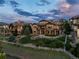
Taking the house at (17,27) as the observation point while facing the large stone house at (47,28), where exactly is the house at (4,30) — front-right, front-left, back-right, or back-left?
back-right

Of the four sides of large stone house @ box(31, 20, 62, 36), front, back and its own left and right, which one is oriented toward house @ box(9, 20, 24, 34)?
right

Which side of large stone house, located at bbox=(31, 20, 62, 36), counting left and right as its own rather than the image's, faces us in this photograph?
front

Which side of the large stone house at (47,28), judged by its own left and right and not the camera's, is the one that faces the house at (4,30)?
right

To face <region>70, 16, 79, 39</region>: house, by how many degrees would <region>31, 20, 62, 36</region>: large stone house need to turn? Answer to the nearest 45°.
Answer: approximately 90° to its left

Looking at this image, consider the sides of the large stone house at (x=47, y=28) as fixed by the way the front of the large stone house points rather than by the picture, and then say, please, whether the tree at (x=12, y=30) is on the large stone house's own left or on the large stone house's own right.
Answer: on the large stone house's own right
